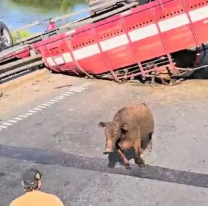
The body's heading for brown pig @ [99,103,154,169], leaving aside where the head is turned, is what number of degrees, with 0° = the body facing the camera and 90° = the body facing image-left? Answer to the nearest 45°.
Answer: approximately 45°

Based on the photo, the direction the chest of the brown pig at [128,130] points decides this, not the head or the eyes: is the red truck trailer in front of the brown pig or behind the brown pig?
behind
